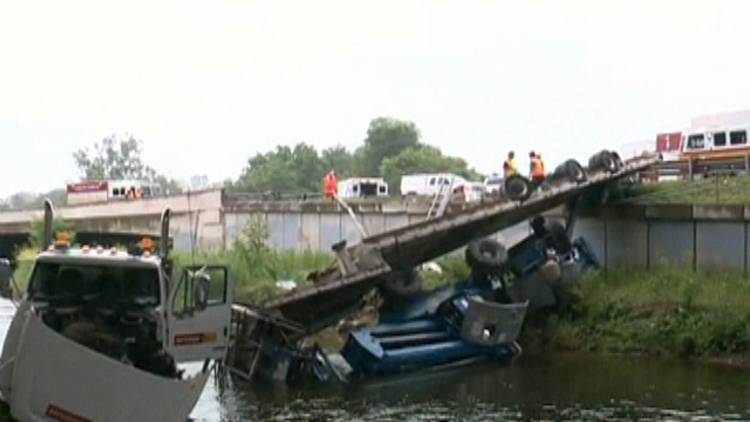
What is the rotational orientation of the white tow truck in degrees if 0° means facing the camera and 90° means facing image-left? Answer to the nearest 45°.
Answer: approximately 0°

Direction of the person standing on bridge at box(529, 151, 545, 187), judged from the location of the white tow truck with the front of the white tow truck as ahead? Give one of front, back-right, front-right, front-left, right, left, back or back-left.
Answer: back-left

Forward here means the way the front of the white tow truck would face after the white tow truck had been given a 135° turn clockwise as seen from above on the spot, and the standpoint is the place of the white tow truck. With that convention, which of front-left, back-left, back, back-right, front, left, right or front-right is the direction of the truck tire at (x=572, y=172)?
right

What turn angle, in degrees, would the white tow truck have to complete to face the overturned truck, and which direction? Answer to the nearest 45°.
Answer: approximately 135° to its left
